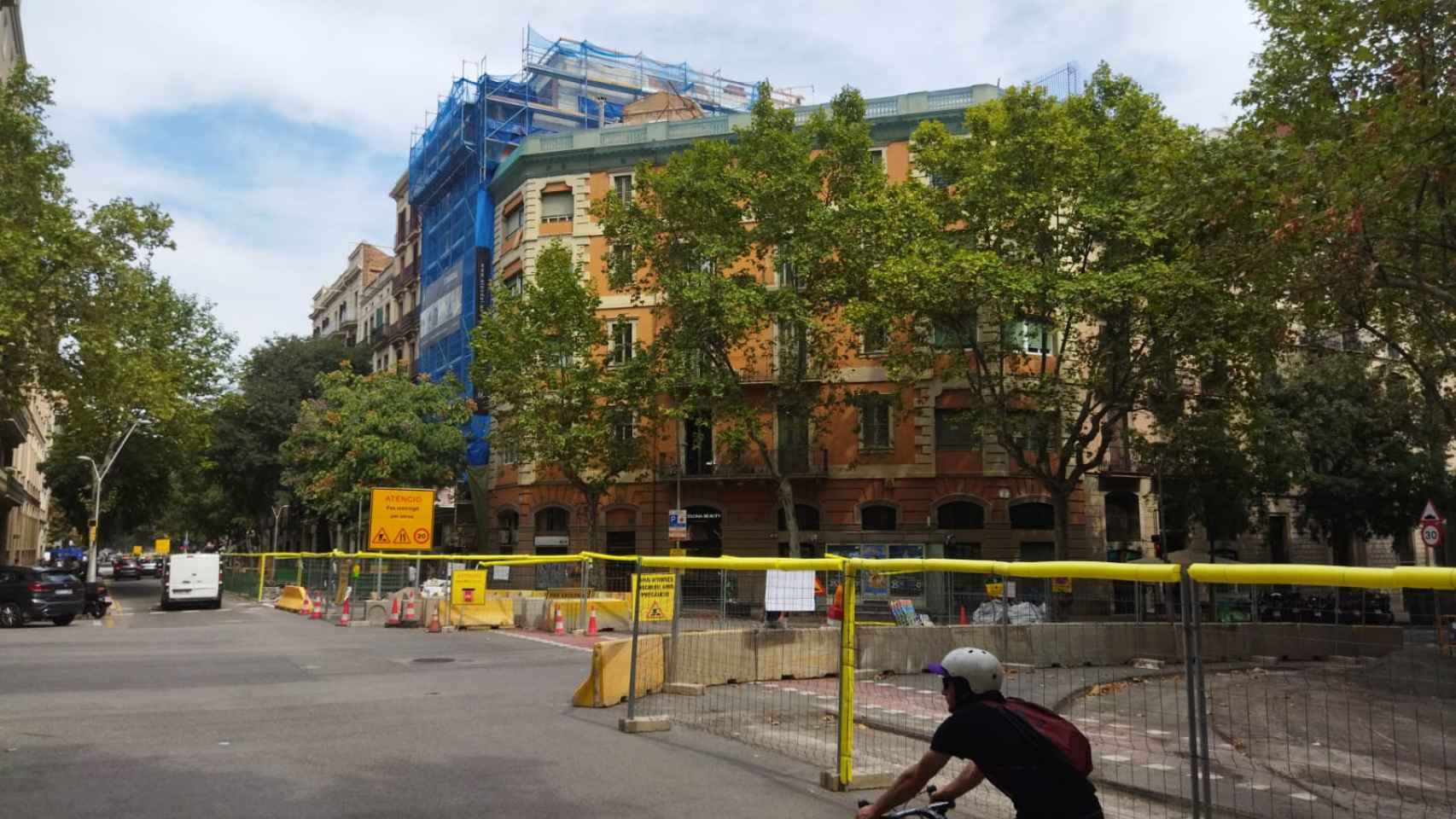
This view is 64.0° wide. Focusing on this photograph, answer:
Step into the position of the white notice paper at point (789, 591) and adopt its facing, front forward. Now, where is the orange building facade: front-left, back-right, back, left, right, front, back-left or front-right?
back

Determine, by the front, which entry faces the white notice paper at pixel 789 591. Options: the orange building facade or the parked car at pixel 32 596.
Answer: the orange building facade

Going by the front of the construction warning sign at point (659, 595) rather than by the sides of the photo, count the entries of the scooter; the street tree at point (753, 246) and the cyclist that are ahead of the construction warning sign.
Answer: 1

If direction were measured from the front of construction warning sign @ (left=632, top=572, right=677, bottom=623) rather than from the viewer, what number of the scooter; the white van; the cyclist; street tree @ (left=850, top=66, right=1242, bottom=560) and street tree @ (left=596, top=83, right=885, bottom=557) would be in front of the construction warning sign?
1

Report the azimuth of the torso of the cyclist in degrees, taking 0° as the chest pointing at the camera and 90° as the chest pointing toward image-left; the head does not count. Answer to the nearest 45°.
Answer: approximately 90°

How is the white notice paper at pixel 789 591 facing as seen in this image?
toward the camera

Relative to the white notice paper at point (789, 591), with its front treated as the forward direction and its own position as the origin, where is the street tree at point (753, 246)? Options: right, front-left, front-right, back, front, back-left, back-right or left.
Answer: back

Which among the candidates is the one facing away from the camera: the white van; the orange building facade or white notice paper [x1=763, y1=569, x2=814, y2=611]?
the white van

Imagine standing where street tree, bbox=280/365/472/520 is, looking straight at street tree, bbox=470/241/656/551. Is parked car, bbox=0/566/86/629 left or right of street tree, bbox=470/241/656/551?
right

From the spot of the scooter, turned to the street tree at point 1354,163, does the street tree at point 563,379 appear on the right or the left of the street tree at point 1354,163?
left

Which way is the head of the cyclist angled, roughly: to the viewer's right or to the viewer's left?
to the viewer's left

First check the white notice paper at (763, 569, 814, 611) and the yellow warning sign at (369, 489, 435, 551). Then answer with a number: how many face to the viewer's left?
0

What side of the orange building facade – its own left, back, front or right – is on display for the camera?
front

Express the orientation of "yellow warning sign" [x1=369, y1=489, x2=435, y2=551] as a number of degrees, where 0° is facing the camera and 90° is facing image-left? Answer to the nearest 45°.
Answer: approximately 0°

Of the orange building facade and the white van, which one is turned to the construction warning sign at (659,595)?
the orange building facade

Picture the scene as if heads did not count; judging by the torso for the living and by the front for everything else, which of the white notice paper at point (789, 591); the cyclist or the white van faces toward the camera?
the white notice paper

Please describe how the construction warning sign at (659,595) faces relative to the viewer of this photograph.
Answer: facing the viewer

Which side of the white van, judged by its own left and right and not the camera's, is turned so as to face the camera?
back

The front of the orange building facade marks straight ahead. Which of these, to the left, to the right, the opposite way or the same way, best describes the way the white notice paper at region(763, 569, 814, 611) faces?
the same way
